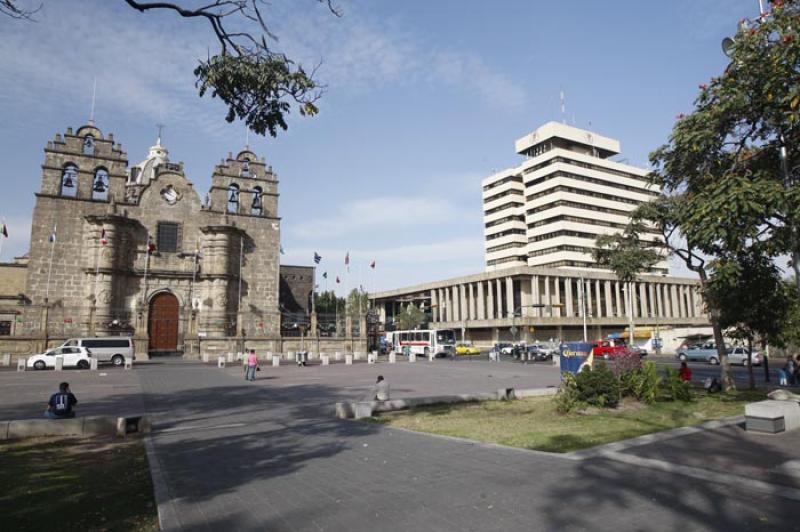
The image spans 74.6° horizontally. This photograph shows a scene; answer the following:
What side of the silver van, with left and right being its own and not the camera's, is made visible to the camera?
left

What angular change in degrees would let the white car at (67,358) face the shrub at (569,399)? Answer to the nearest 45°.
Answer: approximately 90° to its left

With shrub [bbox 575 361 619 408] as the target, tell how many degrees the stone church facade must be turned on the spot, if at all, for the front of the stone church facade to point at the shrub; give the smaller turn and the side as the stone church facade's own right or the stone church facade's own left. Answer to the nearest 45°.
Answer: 0° — it already faces it

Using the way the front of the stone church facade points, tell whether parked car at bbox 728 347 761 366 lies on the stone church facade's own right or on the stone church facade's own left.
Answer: on the stone church facade's own left

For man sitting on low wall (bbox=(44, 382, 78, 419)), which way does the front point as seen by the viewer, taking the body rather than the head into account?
away from the camera

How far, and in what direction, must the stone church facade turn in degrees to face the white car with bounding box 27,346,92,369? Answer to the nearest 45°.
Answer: approximately 45° to its right

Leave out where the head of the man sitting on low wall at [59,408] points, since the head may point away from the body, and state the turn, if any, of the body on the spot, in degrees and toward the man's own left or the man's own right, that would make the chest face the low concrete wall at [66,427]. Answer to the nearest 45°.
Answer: approximately 180°

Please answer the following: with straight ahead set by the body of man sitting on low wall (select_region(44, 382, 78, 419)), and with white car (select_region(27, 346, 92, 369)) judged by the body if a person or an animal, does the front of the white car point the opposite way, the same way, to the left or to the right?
to the left

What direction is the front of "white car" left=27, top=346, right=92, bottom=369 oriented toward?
to the viewer's left
